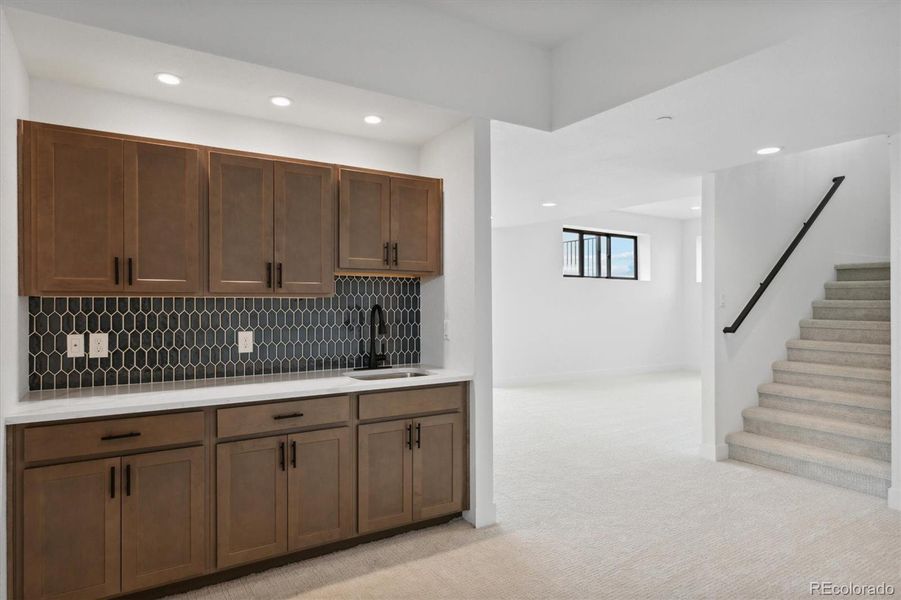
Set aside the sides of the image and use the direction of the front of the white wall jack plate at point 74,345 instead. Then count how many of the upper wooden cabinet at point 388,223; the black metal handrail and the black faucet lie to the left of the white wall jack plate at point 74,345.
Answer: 3

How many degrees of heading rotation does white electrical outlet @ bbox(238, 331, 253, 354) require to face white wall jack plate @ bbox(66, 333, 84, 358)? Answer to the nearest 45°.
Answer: approximately 90° to its right

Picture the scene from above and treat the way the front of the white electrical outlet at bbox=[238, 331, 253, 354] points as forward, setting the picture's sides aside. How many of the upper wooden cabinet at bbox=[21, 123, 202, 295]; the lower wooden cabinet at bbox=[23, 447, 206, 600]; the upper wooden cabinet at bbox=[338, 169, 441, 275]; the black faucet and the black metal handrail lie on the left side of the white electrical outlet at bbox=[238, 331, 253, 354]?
3

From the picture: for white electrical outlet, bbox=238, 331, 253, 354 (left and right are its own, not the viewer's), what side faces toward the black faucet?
left

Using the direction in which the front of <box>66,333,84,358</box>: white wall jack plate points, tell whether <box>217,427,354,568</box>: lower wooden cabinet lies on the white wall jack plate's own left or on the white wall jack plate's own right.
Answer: on the white wall jack plate's own left

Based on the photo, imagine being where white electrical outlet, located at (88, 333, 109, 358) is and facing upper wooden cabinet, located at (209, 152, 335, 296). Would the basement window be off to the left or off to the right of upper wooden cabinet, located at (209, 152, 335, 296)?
left

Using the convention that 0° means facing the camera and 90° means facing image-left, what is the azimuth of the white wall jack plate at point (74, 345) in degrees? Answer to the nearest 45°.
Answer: approximately 0°

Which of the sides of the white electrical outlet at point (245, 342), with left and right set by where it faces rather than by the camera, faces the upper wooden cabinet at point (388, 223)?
left
